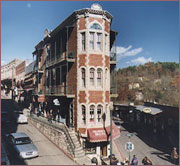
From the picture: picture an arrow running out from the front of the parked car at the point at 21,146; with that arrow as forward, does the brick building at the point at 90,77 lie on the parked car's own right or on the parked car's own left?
on the parked car's own left

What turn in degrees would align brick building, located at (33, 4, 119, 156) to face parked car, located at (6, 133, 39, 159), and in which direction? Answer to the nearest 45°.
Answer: approximately 45° to its right

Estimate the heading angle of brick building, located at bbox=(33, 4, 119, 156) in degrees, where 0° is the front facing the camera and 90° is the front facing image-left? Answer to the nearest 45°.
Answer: approximately 0°

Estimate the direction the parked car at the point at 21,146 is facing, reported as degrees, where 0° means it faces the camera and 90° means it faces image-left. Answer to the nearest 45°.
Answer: approximately 315°

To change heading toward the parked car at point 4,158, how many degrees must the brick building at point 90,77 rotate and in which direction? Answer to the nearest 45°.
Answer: approximately 45° to its right
